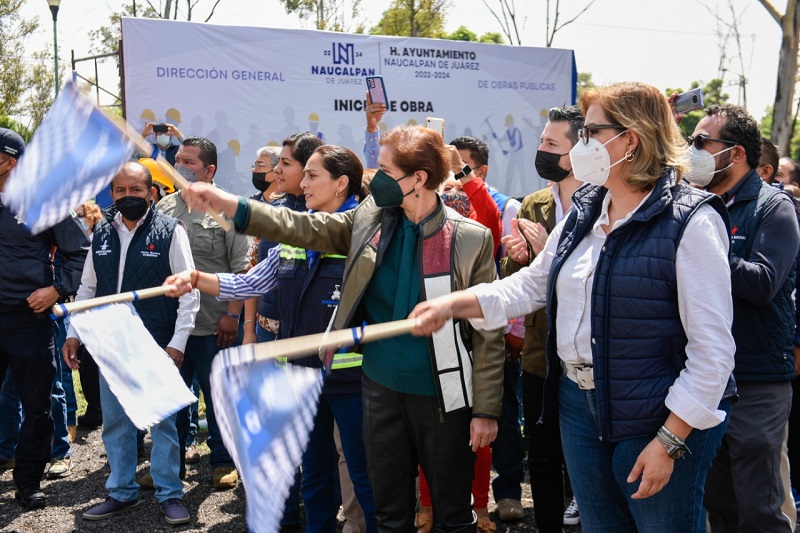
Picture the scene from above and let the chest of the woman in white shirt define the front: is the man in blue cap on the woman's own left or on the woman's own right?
on the woman's own right

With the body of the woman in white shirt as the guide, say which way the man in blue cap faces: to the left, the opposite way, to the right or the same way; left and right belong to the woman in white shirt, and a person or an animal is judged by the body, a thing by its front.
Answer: to the left

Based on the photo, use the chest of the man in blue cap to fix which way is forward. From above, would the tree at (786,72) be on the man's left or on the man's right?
on the man's left

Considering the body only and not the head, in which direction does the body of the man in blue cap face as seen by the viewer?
toward the camera

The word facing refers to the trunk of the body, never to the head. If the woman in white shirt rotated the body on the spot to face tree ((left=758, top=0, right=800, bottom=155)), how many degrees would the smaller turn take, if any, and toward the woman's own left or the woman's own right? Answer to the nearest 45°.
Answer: approximately 135° to the woman's own right

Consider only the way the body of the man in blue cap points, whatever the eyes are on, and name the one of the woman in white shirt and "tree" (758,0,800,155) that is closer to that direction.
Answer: the woman in white shirt

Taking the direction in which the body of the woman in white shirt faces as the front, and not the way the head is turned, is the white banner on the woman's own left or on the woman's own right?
on the woman's own right

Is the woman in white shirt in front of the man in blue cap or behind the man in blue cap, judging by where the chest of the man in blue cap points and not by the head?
in front

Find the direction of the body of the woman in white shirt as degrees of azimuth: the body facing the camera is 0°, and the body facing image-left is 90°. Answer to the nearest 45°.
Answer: approximately 45°

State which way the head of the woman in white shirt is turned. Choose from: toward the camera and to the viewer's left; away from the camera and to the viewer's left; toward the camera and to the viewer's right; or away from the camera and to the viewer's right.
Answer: toward the camera and to the viewer's left

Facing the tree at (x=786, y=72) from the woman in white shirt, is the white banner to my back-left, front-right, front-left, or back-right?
front-left

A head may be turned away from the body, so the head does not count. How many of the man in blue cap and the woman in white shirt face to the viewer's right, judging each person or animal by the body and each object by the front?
0

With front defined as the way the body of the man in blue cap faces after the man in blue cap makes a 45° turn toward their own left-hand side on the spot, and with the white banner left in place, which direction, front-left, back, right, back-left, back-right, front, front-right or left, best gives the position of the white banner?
left
